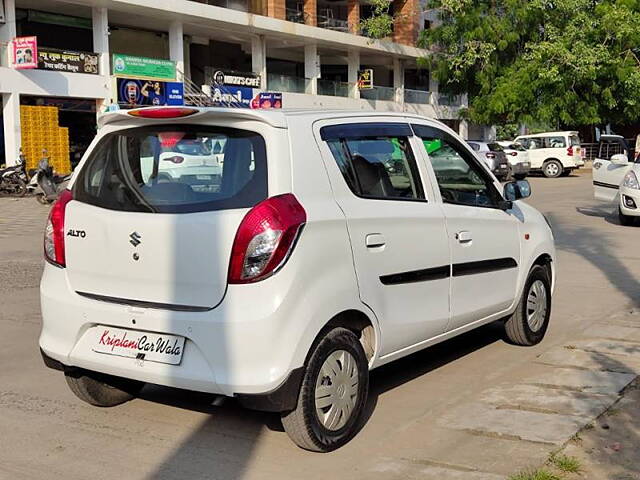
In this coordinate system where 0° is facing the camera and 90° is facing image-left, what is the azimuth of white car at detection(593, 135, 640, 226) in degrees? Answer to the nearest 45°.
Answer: approximately 315°

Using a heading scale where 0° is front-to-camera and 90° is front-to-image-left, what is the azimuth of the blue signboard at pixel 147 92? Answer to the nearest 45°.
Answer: approximately 315°

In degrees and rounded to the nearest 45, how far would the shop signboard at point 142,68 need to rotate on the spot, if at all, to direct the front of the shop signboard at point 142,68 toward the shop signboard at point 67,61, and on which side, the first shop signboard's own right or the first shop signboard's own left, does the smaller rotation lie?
approximately 90° to the first shop signboard's own right

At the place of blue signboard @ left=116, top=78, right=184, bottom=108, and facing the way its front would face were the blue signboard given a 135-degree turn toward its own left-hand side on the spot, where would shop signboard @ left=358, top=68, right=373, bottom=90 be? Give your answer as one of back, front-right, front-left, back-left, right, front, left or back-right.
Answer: front-right

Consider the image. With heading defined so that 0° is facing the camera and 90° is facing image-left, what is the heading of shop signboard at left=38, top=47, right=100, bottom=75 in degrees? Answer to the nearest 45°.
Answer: approximately 315°
